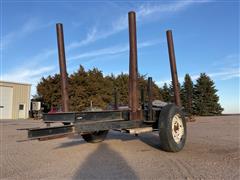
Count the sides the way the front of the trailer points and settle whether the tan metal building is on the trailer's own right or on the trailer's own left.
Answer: on the trailer's own right

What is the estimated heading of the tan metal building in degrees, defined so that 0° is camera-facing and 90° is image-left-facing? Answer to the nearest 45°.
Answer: approximately 0°

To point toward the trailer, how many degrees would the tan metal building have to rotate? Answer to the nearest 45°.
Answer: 0° — it already faces it

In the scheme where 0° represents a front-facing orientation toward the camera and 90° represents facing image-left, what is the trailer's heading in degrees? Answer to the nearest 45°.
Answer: approximately 45°
